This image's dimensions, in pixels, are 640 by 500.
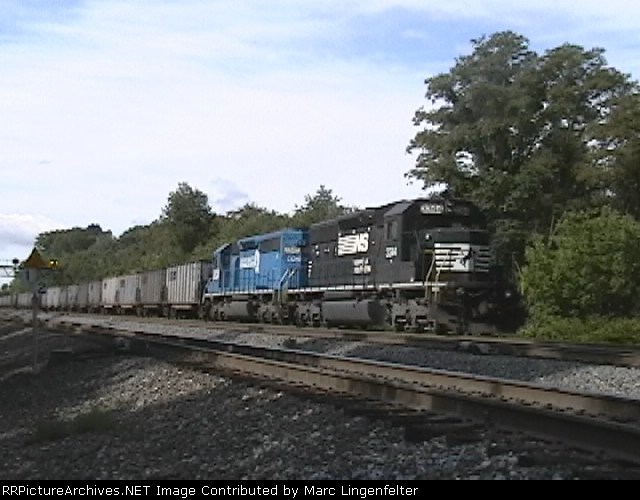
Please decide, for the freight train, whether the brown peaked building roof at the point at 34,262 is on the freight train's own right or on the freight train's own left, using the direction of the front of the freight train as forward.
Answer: on the freight train's own right

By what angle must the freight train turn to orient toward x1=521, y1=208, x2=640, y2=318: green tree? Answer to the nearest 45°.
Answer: approximately 45° to its left

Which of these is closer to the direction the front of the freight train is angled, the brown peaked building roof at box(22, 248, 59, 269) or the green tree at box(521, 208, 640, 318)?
the green tree

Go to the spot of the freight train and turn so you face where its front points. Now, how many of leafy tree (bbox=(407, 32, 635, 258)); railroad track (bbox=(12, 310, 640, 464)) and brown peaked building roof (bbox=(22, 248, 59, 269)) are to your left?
1

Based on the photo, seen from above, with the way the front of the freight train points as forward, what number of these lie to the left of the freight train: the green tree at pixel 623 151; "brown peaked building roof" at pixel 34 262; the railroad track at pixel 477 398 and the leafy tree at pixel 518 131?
2

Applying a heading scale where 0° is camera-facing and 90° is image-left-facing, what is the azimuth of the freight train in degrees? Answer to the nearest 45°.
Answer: approximately 315°

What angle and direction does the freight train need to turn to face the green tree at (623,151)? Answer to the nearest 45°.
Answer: approximately 90° to its left

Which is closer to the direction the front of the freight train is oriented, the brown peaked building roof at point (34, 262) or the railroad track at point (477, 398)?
the railroad track

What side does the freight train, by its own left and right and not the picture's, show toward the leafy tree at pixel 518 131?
left
